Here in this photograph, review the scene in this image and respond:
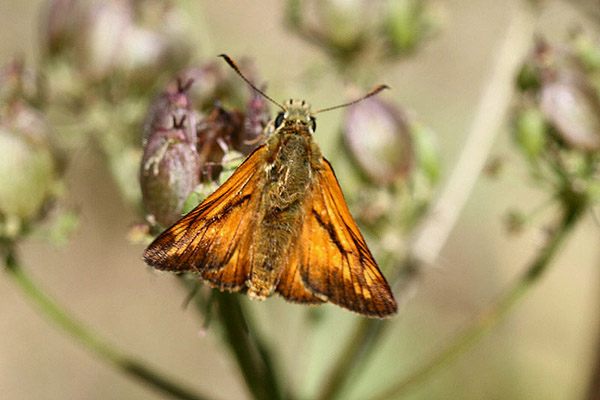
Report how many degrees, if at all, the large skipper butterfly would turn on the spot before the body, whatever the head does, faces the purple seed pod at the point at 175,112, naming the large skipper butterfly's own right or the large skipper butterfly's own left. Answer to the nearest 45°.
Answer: approximately 90° to the large skipper butterfly's own left

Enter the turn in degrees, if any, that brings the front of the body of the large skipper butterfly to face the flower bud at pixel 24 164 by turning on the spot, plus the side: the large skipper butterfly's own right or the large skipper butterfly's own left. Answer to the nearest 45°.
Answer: approximately 45° to the large skipper butterfly's own left

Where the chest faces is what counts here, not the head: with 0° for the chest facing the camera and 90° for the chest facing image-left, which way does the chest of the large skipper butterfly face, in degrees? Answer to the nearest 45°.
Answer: approximately 180°

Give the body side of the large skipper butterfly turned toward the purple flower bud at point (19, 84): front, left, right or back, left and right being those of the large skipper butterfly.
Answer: left
